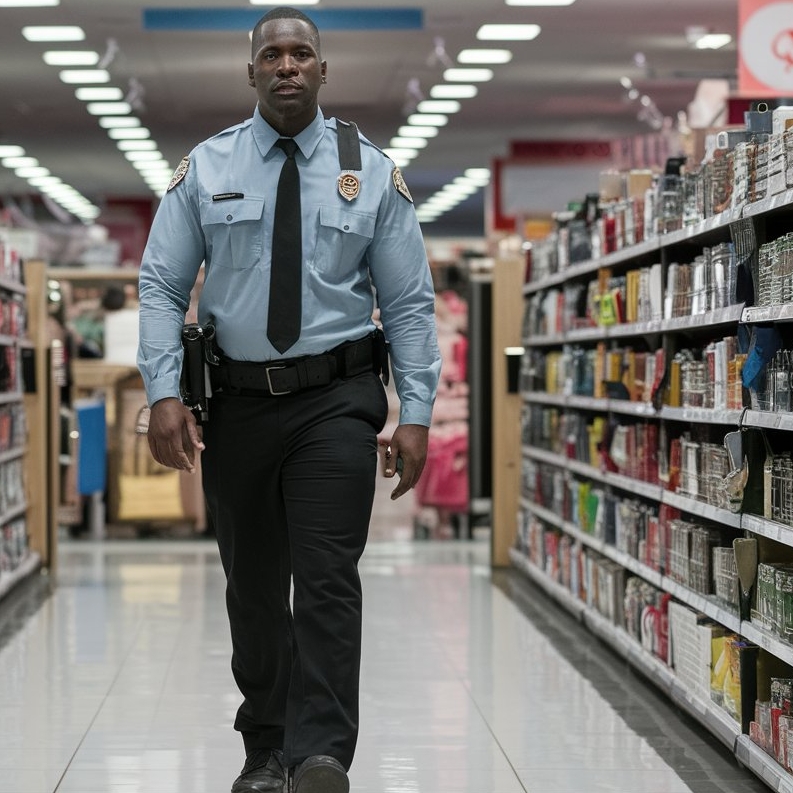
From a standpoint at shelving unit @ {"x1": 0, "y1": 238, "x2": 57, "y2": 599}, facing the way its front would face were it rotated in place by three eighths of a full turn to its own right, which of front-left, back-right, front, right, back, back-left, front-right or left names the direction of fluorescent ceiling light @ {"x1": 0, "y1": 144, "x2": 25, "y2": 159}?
back-right

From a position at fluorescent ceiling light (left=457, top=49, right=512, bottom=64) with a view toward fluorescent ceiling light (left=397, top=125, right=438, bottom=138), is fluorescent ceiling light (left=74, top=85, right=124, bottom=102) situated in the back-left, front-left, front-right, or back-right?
front-left

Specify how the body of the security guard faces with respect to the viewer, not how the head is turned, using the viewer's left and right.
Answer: facing the viewer

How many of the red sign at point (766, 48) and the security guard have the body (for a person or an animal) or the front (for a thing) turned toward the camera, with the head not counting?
2

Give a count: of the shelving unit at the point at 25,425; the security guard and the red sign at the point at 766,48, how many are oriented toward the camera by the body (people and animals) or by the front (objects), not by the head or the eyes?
2

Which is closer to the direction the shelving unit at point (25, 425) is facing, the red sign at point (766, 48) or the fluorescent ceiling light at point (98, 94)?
the red sign

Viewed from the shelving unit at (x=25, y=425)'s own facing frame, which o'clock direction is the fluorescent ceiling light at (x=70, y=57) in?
The fluorescent ceiling light is roughly at 9 o'clock from the shelving unit.

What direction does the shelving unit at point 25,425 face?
to the viewer's right

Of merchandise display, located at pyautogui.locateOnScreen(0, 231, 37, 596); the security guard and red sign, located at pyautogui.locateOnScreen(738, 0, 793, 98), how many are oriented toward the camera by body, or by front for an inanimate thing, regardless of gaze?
2
